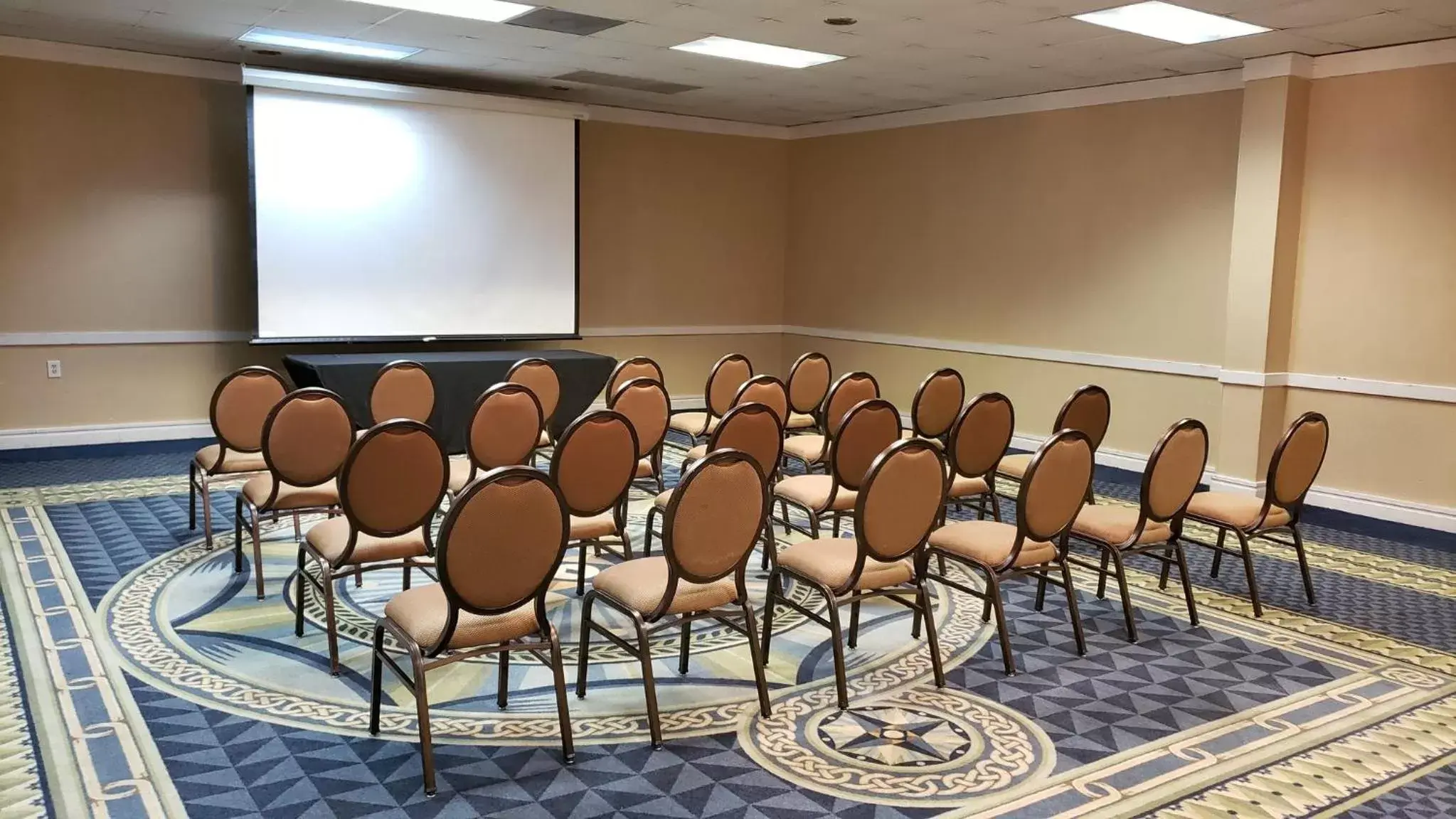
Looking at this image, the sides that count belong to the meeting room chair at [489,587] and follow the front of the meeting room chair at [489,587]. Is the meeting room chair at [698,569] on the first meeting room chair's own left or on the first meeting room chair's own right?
on the first meeting room chair's own right

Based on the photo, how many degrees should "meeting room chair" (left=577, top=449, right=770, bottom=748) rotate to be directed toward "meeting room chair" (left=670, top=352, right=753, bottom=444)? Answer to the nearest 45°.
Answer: approximately 45° to its right

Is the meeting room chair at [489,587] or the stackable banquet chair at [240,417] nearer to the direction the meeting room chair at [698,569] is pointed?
the stackable banquet chair

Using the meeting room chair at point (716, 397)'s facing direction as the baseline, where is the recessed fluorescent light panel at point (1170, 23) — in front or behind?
behind

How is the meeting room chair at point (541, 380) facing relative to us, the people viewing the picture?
facing away from the viewer and to the left of the viewer

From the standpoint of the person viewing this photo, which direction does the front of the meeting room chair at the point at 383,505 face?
facing away from the viewer and to the left of the viewer

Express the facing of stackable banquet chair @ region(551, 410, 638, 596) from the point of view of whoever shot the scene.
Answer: facing away from the viewer and to the left of the viewer

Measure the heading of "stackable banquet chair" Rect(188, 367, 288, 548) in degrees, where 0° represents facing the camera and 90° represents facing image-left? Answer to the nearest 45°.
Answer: approximately 135°

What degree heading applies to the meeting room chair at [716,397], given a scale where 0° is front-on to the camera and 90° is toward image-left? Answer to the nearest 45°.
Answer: approximately 135°

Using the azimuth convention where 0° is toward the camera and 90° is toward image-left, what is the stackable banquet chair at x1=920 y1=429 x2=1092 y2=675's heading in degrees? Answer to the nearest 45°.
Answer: approximately 135°

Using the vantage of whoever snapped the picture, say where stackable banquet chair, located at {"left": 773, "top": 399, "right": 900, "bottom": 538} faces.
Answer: facing away from the viewer and to the left of the viewer
